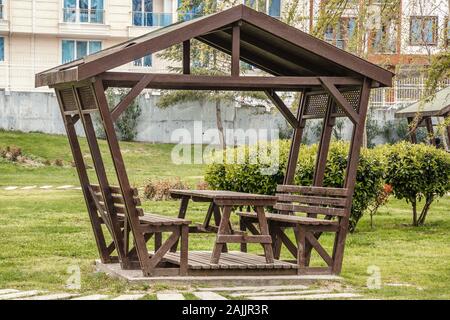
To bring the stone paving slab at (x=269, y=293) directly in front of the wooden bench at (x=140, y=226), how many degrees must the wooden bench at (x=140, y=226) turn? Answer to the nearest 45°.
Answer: approximately 45° to its right

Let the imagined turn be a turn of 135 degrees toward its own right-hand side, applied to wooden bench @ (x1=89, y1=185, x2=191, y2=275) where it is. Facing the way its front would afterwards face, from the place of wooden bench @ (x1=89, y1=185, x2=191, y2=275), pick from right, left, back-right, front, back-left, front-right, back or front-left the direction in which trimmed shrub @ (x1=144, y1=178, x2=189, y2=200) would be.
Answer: back-right

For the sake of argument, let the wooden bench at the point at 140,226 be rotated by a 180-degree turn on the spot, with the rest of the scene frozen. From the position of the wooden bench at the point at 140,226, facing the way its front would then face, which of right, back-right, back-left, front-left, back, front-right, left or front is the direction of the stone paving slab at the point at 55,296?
front-left

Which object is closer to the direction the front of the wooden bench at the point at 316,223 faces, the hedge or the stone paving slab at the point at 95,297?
the stone paving slab

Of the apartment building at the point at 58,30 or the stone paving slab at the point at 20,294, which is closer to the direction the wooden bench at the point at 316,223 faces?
the stone paving slab

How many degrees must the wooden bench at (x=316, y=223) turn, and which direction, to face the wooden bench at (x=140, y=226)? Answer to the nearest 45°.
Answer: approximately 45° to its right

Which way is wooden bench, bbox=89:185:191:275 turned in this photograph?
to the viewer's right

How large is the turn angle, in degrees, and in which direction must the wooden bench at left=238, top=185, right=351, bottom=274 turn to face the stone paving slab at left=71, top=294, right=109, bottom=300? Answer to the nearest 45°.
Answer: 0° — it already faces it

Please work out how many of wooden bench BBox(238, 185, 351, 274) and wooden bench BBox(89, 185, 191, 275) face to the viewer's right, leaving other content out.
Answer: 1

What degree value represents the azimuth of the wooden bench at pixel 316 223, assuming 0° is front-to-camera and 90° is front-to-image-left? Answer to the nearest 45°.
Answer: approximately 45°

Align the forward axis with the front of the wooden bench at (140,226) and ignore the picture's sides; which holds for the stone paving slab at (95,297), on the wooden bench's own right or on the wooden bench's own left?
on the wooden bench's own right
